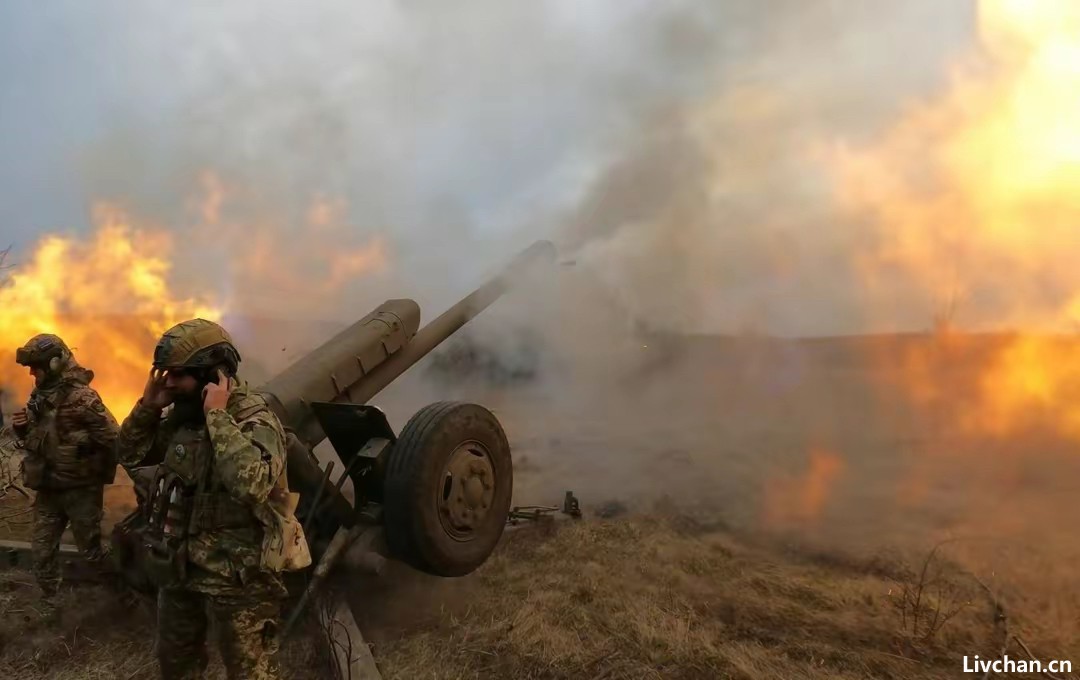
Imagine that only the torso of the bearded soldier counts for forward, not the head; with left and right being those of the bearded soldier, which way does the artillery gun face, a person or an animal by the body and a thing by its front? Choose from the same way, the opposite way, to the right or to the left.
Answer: the opposite way

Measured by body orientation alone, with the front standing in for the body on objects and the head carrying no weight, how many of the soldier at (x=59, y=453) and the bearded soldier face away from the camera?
0

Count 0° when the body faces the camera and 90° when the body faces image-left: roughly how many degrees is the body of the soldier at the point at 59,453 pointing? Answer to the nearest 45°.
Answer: approximately 45°

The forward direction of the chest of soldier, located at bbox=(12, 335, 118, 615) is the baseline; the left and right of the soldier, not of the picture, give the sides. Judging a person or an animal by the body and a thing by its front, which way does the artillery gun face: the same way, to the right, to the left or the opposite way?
the opposite way

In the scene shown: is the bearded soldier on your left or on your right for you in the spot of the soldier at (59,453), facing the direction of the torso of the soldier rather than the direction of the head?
on your left

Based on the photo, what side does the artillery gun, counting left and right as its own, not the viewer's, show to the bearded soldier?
back

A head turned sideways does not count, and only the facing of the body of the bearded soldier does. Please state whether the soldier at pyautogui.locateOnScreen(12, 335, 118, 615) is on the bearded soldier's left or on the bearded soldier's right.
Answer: on the bearded soldier's right
